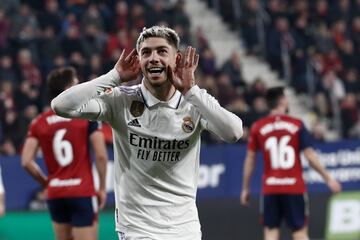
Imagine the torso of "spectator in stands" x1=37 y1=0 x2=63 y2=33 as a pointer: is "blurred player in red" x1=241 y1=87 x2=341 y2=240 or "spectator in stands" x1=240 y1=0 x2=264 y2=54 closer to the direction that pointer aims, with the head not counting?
the blurred player in red

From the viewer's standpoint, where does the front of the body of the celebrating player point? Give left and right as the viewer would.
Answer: facing the viewer

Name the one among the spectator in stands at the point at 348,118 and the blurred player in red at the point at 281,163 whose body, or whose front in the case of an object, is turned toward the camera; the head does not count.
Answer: the spectator in stands

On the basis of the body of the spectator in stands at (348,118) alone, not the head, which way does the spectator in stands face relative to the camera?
toward the camera

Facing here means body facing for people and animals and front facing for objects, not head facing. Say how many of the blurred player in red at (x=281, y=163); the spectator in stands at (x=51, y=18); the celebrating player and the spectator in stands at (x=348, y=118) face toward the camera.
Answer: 3

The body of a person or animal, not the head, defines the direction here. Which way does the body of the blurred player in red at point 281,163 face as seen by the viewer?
away from the camera

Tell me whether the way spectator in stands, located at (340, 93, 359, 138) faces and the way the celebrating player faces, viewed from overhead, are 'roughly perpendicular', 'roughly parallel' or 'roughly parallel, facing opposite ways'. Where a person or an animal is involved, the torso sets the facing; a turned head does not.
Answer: roughly parallel

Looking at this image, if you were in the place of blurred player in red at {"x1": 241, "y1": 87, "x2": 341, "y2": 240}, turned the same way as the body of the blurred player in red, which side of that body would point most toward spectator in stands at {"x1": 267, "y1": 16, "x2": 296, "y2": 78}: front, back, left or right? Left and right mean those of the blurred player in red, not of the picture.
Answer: front

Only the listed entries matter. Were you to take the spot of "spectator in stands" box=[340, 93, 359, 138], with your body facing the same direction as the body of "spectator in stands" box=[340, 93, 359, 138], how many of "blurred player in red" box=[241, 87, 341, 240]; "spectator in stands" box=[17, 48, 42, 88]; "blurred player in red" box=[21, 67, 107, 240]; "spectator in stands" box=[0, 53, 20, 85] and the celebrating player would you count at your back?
0

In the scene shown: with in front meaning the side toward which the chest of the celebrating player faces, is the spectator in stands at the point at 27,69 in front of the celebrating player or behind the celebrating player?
behind

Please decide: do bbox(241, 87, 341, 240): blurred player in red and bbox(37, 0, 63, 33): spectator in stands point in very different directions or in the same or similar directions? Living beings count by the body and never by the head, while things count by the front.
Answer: very different directions

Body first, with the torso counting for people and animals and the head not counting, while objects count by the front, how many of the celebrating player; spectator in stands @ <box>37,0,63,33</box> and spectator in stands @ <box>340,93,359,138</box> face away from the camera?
0

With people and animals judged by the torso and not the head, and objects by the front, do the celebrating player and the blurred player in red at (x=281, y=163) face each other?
no

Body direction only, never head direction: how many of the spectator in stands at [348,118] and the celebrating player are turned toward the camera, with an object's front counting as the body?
2

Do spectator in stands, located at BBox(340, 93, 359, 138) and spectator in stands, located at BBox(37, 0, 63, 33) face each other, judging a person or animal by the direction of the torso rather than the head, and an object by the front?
no

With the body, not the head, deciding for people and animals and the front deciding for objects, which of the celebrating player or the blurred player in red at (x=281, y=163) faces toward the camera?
the celebrating player

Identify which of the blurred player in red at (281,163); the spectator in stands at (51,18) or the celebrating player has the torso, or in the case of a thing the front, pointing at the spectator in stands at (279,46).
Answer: the blurred player in red

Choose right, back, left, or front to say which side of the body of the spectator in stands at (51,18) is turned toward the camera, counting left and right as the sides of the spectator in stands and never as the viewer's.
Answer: front

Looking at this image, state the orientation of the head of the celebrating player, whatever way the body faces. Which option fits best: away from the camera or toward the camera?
toward the camera

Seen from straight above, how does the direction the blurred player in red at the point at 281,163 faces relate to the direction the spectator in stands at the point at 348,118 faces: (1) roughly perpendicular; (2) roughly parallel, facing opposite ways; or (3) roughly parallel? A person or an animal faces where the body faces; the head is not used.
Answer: roughly parallel, facing opposite ways
